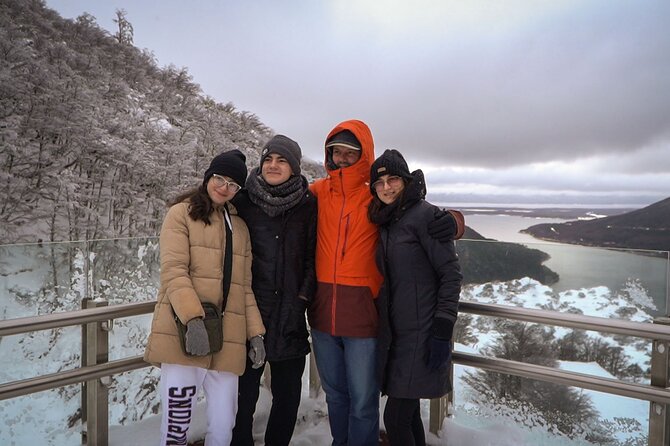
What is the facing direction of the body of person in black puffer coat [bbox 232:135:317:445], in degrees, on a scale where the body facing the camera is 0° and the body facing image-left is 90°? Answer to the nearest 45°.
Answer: approximately 0°

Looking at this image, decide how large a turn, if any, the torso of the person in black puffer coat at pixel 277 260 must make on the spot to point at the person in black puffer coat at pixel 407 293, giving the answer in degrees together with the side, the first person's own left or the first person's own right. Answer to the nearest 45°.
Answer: approximately 45° to the first person's own left

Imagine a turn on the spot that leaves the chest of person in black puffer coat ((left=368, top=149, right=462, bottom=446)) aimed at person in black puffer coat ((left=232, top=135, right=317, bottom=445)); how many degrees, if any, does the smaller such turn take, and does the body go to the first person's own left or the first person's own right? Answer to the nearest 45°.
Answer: approximately 45° to the first person's own right

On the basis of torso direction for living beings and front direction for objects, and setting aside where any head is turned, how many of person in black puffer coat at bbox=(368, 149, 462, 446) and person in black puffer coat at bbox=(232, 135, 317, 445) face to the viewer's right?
0
